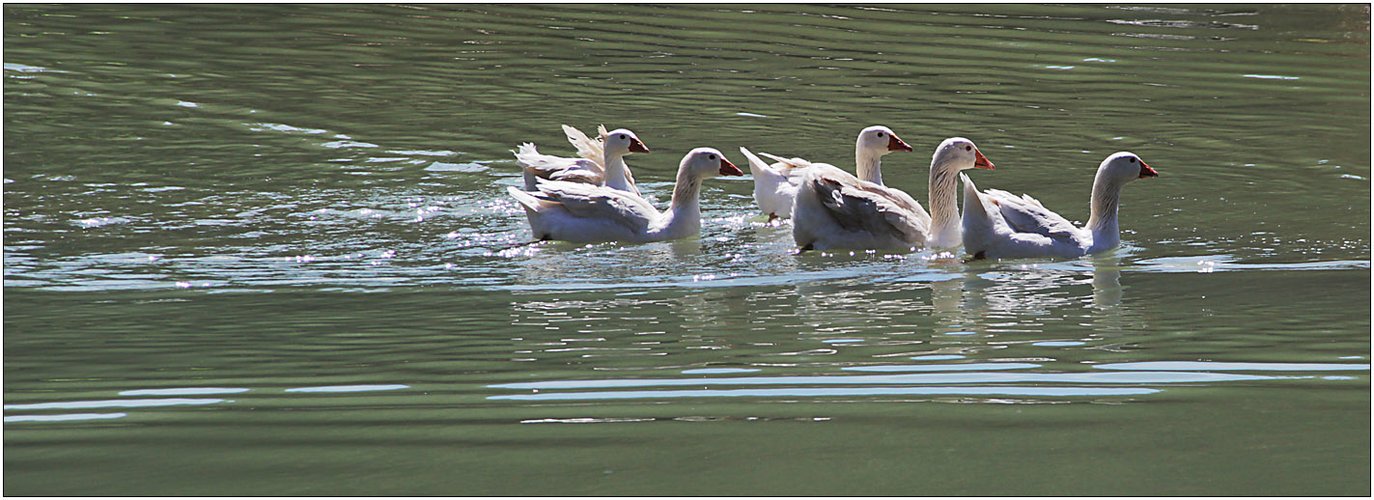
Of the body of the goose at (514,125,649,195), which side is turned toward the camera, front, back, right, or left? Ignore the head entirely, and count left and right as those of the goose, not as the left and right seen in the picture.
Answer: right

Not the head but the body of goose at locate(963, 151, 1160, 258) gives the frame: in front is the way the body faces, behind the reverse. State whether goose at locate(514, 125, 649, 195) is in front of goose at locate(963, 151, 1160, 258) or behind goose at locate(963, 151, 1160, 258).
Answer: behind

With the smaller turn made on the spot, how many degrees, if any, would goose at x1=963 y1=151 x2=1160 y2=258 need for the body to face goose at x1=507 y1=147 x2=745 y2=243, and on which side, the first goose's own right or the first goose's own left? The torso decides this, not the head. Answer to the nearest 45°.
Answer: approximately 180°

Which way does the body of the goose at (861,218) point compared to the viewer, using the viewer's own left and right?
facing to the right of the viewer

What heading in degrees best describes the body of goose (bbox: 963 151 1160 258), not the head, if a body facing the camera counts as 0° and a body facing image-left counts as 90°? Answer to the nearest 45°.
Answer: approximately 270°

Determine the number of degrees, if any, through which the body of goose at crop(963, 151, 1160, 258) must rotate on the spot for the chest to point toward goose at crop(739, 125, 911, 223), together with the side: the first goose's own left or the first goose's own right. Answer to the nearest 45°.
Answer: approximately 135° to the first goose's own left

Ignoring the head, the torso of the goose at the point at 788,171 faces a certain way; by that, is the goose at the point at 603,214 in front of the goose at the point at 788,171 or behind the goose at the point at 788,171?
behind
